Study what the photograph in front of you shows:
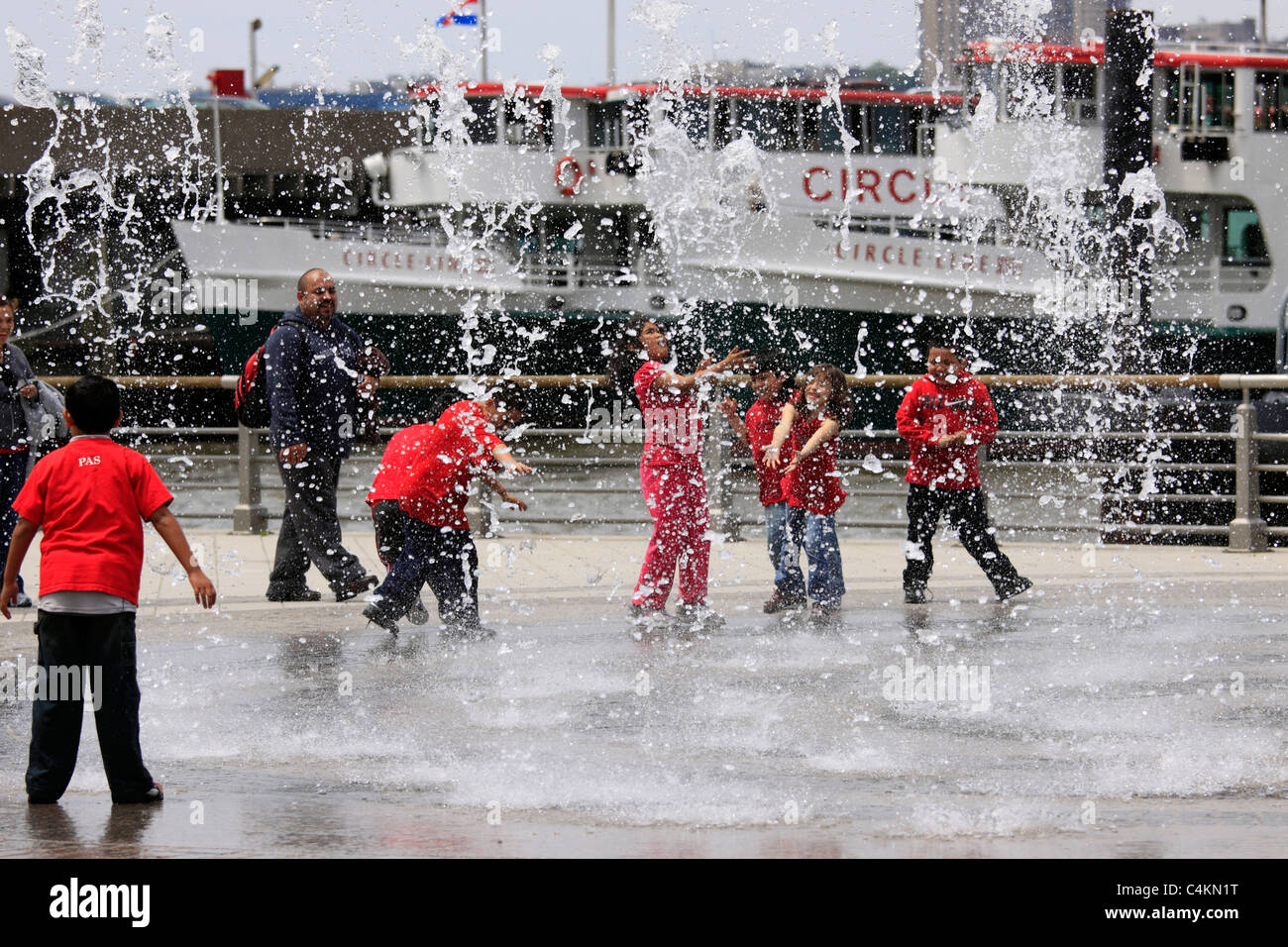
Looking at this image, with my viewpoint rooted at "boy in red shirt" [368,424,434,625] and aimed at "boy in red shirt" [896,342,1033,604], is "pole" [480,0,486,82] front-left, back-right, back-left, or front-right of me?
front-left

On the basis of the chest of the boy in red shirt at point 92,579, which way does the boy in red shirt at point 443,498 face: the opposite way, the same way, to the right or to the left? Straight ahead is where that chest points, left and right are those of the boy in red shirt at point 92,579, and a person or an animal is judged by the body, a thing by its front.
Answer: to the right

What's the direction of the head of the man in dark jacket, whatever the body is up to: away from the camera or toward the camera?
toward the camera

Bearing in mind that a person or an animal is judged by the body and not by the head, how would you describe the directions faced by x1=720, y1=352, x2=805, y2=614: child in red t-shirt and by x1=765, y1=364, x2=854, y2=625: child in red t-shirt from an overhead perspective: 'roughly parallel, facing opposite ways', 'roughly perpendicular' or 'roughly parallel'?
roughly parallel

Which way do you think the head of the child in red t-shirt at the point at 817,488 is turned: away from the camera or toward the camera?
toward the camera

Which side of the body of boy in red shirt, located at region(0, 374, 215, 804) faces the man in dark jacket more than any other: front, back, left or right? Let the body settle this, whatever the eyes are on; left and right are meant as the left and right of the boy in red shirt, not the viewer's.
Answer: front

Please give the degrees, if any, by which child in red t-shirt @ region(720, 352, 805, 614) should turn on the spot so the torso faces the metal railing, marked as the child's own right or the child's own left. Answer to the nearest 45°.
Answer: approximately 180°

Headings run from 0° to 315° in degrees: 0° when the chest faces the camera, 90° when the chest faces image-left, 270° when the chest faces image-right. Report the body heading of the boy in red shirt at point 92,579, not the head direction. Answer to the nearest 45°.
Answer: approximately 180°

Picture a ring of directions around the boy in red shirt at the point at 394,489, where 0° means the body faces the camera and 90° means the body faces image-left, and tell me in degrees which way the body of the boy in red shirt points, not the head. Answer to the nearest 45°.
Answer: approximately 270°

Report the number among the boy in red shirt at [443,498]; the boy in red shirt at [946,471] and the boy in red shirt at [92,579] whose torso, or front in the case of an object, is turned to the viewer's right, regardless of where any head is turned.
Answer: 1

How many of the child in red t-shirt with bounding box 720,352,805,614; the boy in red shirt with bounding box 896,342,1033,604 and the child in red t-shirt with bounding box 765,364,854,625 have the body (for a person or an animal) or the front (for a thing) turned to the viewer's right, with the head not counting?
0

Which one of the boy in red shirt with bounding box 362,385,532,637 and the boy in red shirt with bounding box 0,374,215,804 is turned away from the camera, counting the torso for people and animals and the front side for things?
the boy in red shirt with bounding box 0,374,215,804

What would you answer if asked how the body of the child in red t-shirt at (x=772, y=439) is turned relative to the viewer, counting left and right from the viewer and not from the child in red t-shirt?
facing the viewer and to the left of the viewer

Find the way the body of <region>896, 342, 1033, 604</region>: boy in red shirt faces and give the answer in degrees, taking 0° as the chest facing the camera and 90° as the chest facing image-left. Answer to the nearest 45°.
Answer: approximately 0°

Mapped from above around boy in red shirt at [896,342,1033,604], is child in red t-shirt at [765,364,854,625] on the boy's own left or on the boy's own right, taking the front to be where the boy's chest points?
on the boy's own right
